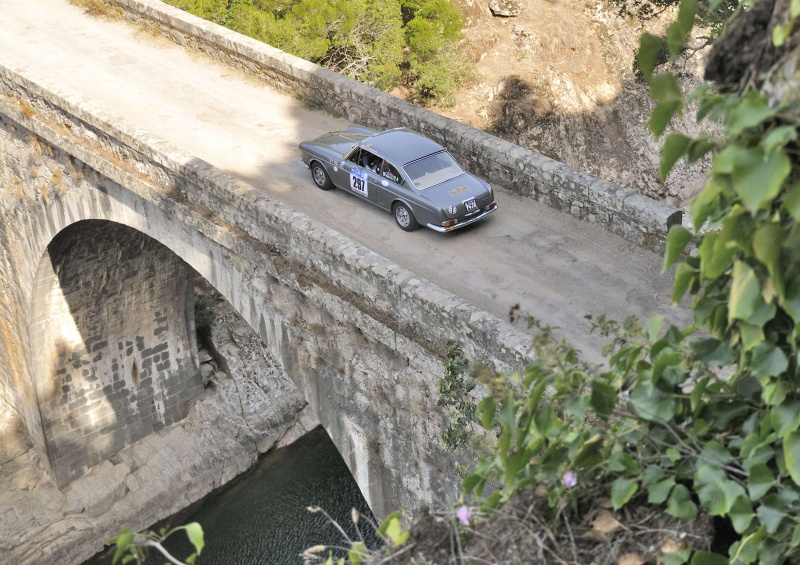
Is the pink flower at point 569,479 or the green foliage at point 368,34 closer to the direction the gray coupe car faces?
the green foliage

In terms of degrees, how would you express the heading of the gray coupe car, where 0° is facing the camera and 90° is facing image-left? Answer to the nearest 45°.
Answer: approximately 135°

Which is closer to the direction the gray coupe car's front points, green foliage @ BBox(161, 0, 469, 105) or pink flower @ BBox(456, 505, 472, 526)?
the green foliage

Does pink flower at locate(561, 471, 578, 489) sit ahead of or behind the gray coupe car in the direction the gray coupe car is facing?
behind

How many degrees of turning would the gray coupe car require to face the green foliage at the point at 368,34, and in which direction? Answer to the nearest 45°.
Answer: approximately 45° to its right

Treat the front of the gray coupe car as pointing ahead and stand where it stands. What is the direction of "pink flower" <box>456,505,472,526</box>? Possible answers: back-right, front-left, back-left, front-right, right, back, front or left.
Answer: back-left
